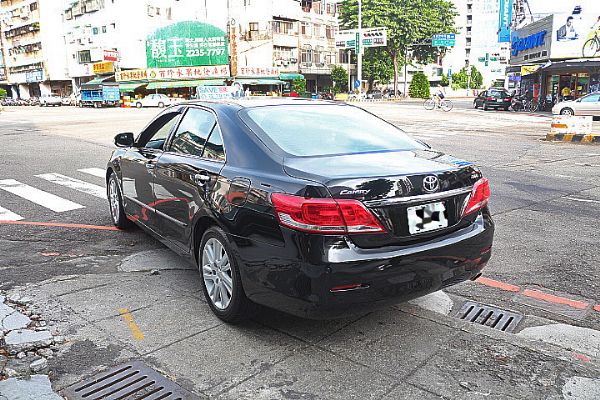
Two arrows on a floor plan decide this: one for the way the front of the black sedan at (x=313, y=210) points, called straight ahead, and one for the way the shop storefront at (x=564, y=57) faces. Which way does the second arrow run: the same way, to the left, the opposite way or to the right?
to the left

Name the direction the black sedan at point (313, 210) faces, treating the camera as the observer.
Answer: facing away from the viewer and to the left of the viewer

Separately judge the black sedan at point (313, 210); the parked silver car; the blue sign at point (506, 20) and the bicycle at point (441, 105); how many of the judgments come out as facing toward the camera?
1

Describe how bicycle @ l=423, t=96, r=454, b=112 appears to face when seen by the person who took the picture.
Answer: facing to the left of the viewer

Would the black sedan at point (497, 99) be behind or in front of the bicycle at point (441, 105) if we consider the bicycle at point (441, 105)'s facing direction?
behind

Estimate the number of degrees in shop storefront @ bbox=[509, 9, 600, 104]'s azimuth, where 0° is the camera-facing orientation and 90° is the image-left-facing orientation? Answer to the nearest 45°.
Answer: approximately 45°

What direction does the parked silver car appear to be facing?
to the viewer's left
